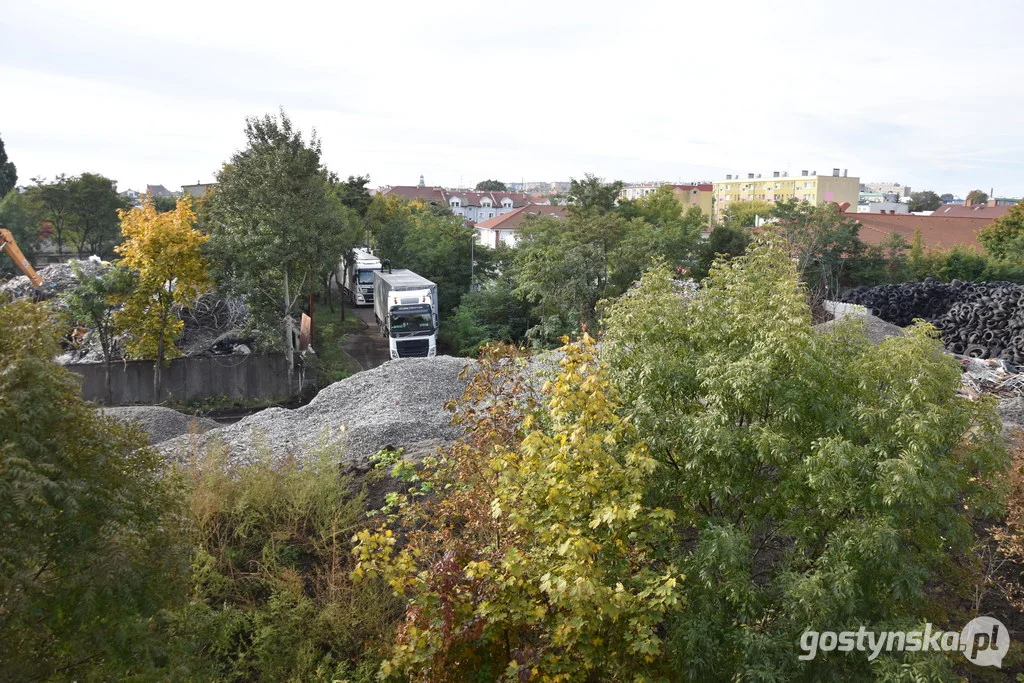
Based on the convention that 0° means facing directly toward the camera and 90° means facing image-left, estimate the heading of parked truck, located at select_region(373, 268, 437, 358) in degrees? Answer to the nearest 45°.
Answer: approximately 0°

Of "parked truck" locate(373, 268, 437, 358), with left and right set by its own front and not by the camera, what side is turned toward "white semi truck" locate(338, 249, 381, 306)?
back

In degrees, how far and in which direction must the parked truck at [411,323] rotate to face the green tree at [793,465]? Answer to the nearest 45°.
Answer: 0° — it already faces it

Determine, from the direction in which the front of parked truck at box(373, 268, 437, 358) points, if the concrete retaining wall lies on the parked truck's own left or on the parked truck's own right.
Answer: on the parked truck's own right

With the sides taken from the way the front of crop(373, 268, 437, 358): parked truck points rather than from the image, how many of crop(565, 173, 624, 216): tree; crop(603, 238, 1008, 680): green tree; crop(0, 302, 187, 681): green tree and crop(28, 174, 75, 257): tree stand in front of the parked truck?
2

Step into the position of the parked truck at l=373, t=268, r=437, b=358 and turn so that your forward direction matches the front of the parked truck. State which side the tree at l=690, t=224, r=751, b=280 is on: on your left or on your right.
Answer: on your left

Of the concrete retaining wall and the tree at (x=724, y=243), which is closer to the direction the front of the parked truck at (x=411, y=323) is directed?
the concrete retaining wall

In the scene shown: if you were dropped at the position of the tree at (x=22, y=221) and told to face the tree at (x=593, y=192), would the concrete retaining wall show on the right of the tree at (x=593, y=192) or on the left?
right

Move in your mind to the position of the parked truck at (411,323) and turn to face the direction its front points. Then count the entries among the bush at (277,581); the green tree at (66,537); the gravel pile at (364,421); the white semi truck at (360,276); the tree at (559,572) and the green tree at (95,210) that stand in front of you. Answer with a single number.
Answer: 4

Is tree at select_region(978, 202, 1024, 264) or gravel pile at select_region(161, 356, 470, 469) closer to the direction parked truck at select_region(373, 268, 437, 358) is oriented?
the gravel pile

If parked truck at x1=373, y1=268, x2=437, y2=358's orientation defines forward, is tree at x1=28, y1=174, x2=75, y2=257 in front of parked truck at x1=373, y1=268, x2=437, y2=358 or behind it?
behind

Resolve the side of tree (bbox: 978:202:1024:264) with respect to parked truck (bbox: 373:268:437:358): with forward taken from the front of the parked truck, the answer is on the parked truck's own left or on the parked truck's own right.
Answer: on the parked truck's own left
